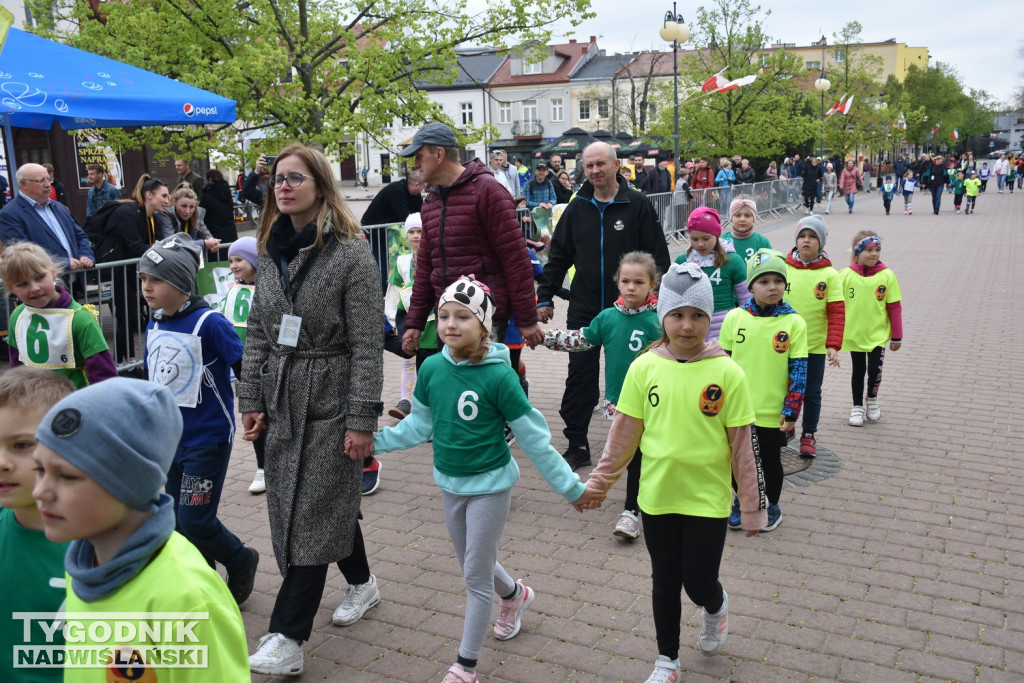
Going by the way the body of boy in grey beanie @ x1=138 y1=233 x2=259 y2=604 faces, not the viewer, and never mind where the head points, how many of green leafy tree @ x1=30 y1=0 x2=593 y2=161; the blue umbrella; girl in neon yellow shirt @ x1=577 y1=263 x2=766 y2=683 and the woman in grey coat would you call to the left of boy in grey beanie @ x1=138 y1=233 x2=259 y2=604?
2

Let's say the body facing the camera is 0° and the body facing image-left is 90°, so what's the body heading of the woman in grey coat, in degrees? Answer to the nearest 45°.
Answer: approximately 45°

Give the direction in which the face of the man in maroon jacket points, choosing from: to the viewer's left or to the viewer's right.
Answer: to the viewer's left

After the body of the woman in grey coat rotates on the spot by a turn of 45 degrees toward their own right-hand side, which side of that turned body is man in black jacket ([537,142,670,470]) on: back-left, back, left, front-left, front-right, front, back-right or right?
back-right

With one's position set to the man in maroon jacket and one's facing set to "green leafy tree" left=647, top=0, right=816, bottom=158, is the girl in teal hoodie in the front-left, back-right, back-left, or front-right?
back-right

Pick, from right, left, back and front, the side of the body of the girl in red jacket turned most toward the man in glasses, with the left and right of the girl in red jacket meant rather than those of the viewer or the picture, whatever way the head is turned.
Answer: right

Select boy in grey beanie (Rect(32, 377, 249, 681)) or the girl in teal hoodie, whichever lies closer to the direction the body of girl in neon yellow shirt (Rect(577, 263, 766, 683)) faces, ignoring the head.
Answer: the boy in grey beanie

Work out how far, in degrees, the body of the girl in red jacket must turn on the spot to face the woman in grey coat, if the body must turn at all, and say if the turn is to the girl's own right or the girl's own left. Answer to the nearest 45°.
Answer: approximately 45° to the girl's own right

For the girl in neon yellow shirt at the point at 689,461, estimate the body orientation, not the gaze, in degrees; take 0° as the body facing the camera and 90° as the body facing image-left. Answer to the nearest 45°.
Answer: approximately 0°

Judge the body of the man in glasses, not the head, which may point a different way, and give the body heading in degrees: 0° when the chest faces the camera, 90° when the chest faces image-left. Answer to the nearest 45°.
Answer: approximately 315°

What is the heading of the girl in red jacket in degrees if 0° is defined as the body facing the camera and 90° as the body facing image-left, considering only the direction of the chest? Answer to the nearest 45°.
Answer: approximately 0°

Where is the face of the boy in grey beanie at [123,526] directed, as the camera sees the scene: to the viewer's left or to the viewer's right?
to the viewer's left
